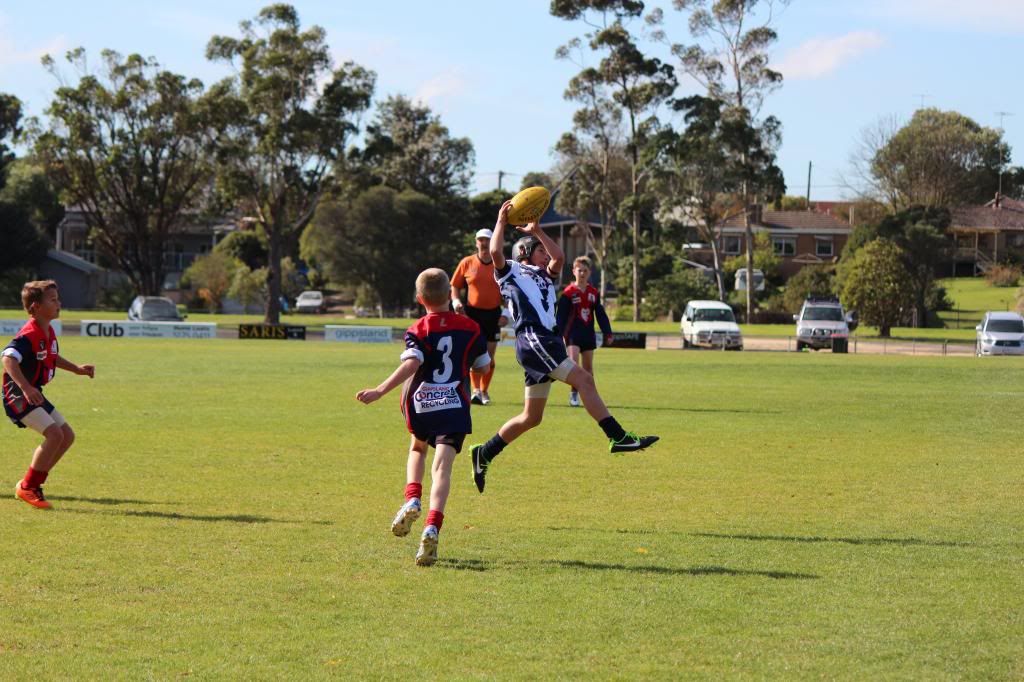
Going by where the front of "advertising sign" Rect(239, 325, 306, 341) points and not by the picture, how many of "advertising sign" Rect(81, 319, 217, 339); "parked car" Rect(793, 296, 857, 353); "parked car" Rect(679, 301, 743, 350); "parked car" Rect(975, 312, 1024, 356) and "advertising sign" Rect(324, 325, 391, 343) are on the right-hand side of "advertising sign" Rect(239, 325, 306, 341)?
1

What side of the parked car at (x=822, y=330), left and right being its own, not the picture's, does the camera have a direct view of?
front

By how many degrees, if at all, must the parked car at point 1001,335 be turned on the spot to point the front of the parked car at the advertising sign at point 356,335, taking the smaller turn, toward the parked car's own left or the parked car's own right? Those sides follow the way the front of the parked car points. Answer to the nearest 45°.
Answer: approximately 90° to the parked car's own right

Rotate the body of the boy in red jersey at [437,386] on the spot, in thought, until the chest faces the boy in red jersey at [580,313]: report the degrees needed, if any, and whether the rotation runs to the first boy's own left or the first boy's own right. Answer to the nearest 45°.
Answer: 0° — they already face them

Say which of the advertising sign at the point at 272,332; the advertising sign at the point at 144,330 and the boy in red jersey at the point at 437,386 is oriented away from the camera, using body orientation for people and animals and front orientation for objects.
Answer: the boy in red jersey

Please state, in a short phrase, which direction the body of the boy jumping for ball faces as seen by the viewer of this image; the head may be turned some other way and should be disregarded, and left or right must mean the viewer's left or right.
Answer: facing the viewer and to the right of the viewer

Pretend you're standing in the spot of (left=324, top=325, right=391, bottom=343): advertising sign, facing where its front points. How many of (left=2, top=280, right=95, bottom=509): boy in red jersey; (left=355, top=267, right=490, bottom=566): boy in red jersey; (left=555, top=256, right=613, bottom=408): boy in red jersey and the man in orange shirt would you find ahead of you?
4

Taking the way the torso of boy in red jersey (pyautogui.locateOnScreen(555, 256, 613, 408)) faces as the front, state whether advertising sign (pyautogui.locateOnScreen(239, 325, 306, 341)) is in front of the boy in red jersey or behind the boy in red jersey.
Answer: behind

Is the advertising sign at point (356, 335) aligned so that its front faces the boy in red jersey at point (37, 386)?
yes

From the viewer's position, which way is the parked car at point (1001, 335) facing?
facing the viewer

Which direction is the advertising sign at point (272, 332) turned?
toward the camera

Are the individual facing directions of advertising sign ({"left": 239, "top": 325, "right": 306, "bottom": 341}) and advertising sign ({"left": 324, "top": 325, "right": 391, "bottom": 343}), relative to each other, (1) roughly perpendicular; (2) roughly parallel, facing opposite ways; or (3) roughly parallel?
roughly parallel

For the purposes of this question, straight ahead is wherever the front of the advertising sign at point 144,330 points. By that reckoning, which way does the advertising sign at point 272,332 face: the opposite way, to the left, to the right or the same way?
the same way

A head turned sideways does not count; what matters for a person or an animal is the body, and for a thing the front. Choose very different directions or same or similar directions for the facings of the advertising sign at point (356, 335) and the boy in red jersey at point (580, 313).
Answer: same or similar directions

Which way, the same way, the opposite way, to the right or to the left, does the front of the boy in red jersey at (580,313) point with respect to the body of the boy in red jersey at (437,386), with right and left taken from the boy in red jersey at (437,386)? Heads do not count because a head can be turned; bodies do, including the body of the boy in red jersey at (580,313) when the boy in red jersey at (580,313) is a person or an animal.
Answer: the opposite way

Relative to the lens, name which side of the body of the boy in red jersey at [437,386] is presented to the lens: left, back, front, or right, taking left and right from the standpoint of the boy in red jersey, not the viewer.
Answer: back

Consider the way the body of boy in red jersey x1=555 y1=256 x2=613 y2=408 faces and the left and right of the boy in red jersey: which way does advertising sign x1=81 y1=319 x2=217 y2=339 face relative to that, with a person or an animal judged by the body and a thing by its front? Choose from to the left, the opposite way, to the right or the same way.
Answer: the same way

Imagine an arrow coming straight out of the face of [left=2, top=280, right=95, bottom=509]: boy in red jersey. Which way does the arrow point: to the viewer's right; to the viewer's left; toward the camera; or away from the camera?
to the viewer's right

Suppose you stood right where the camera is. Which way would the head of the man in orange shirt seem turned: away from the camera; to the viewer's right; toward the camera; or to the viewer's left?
toward the camera
